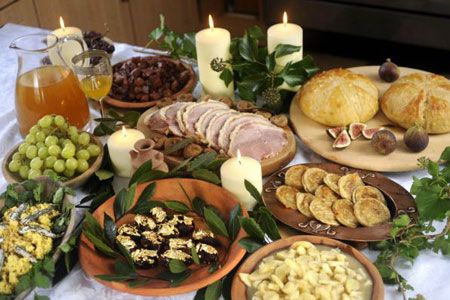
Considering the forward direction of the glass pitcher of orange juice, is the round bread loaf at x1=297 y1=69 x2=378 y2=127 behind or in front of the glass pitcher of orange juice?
behind

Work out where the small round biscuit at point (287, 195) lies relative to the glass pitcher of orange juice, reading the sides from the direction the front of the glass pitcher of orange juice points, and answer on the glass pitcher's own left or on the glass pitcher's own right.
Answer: on the glass pitcher's own left

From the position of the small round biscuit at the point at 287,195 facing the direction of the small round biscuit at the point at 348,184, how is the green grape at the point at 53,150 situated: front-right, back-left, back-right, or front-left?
back-left

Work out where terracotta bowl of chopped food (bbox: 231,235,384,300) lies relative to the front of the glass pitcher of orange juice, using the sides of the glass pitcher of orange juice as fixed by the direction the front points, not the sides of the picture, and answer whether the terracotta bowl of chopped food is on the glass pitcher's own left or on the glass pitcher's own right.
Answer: on the glass pitcher's own left

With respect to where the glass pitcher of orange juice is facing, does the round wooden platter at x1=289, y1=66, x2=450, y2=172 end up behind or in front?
behind

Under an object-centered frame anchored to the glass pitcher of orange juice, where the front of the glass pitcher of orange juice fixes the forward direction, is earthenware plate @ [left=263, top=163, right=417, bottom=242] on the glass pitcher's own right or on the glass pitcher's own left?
on the glass pitcher's own left

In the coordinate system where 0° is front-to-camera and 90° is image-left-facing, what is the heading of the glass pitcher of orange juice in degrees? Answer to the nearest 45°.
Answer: approximately 90°

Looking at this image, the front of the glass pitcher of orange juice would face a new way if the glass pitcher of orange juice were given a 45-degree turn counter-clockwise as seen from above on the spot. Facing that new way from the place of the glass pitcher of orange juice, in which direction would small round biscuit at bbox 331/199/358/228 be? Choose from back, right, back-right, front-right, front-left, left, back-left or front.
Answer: left
